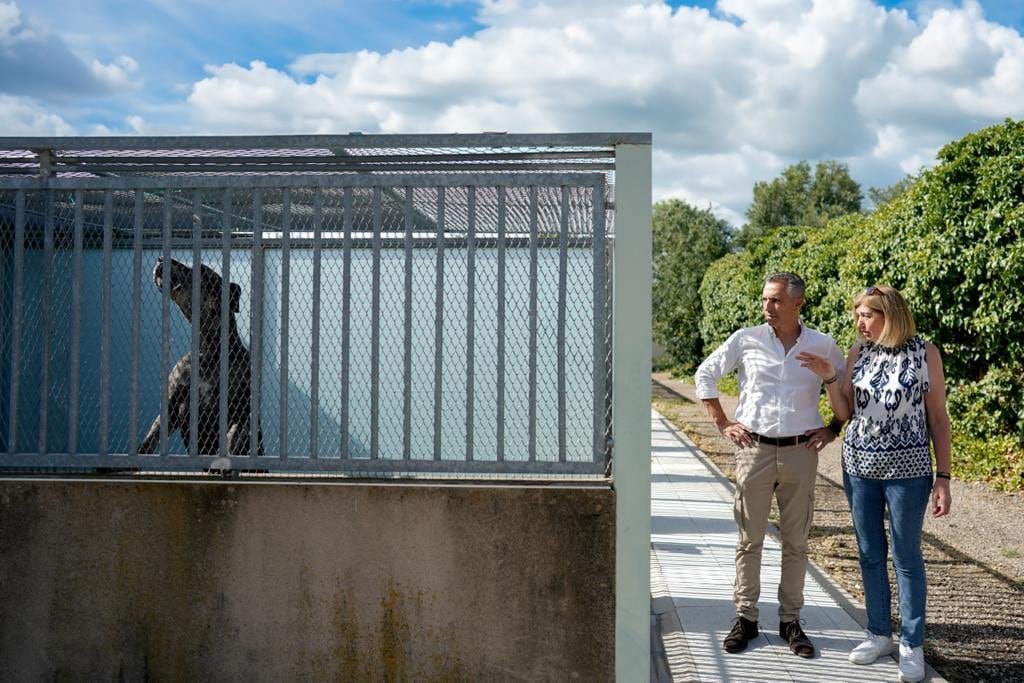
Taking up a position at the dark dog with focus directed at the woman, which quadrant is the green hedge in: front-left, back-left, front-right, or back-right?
front-left

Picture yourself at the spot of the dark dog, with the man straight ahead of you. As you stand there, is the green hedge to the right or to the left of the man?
left

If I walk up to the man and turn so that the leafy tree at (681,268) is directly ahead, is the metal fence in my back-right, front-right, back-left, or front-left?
back-left

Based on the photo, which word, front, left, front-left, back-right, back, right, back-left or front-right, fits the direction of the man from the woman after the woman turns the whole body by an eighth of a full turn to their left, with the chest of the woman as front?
right

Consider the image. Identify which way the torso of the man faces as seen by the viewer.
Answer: toward the camera

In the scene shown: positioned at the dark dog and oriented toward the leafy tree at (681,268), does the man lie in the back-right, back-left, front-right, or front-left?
front-right

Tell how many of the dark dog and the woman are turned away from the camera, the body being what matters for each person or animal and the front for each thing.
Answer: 0

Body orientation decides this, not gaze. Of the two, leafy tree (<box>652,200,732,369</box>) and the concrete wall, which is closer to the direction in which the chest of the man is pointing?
the concrete wall

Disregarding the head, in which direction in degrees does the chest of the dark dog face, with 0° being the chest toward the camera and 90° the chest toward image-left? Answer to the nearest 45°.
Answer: approximately 45°

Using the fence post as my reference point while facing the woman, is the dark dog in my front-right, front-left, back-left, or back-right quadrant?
back-left

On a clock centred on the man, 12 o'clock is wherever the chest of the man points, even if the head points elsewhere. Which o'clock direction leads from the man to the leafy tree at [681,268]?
The leafy tree is roughly at 6 o'clock from the man.

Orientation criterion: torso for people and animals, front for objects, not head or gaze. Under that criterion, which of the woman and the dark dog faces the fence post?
the woman
